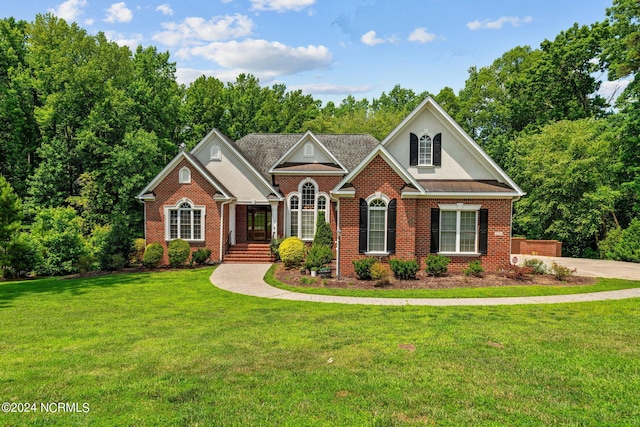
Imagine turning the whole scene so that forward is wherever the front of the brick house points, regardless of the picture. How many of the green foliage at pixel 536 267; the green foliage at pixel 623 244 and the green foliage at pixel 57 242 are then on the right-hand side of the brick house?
1

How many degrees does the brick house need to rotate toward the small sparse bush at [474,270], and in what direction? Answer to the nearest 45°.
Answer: approximately 45° to its left

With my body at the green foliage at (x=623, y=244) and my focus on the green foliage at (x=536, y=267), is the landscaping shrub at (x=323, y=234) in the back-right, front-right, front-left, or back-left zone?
front-right

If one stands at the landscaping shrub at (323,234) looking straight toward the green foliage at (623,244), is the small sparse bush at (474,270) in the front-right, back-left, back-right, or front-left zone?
front-right

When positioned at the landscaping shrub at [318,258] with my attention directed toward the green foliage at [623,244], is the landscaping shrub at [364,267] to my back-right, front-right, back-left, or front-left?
front-right

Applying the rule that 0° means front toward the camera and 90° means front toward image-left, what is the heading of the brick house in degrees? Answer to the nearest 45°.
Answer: approximately 0°

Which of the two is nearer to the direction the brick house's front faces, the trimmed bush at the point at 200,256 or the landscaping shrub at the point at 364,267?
the landscaping shrub

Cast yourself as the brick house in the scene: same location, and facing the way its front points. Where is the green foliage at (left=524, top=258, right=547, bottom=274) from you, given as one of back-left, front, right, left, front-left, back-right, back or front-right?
left

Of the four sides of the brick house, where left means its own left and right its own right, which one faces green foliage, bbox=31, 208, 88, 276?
right
